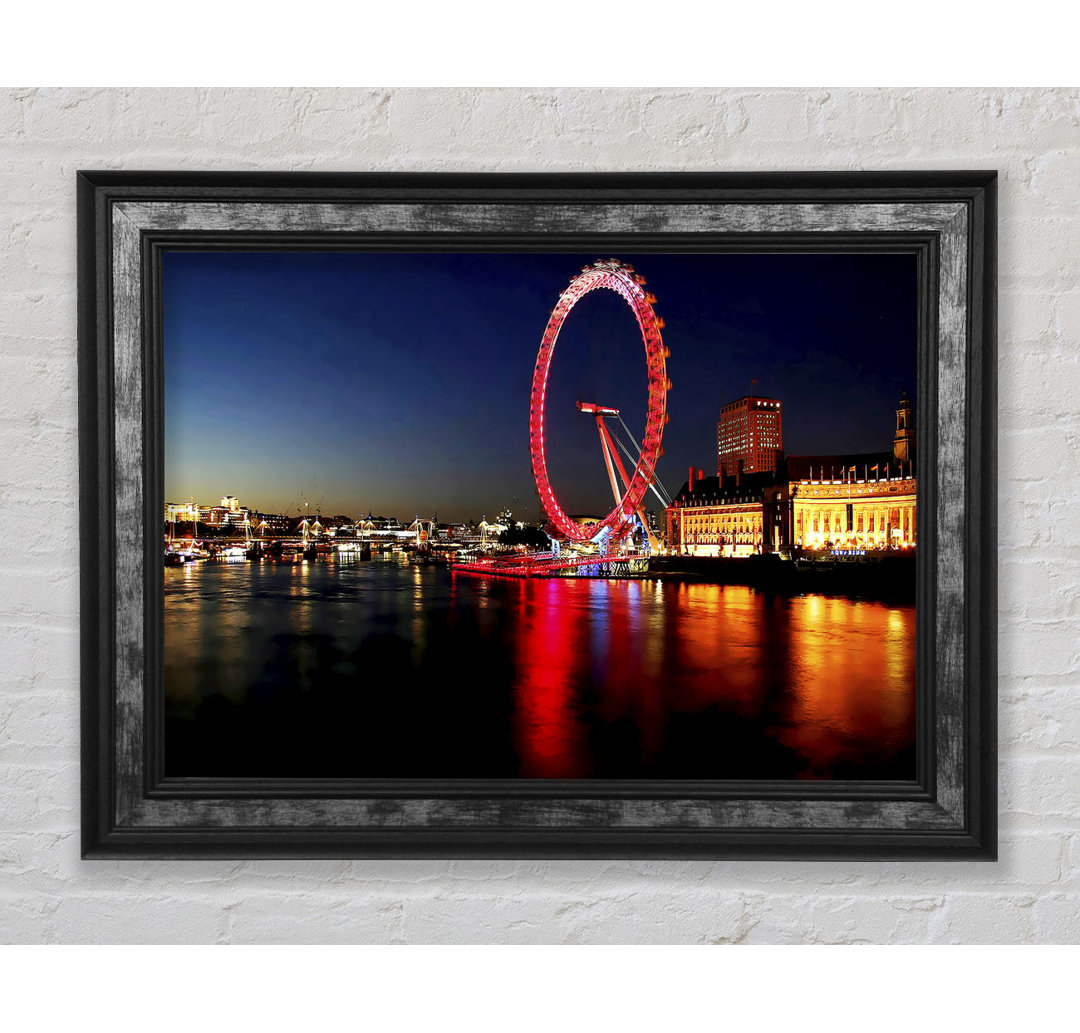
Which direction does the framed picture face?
toward the camera
